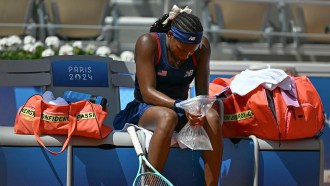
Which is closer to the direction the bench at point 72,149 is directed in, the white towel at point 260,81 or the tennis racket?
the tennis racket

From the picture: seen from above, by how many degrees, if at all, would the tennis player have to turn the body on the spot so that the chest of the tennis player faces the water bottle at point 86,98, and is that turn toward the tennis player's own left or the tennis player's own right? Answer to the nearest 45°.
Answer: approximately 135° to the tennis player's own right

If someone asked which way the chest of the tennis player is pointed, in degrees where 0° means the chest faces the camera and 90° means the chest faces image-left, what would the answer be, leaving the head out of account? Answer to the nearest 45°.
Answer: approximately 315°

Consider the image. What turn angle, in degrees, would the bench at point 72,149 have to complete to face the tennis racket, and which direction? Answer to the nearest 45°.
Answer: approximately 45° to its left

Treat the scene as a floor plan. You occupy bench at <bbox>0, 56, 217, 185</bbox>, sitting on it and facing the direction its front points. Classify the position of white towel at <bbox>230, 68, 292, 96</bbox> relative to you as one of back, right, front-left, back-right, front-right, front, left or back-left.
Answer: left

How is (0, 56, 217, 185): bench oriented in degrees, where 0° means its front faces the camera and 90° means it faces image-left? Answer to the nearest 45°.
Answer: approximately 0°
